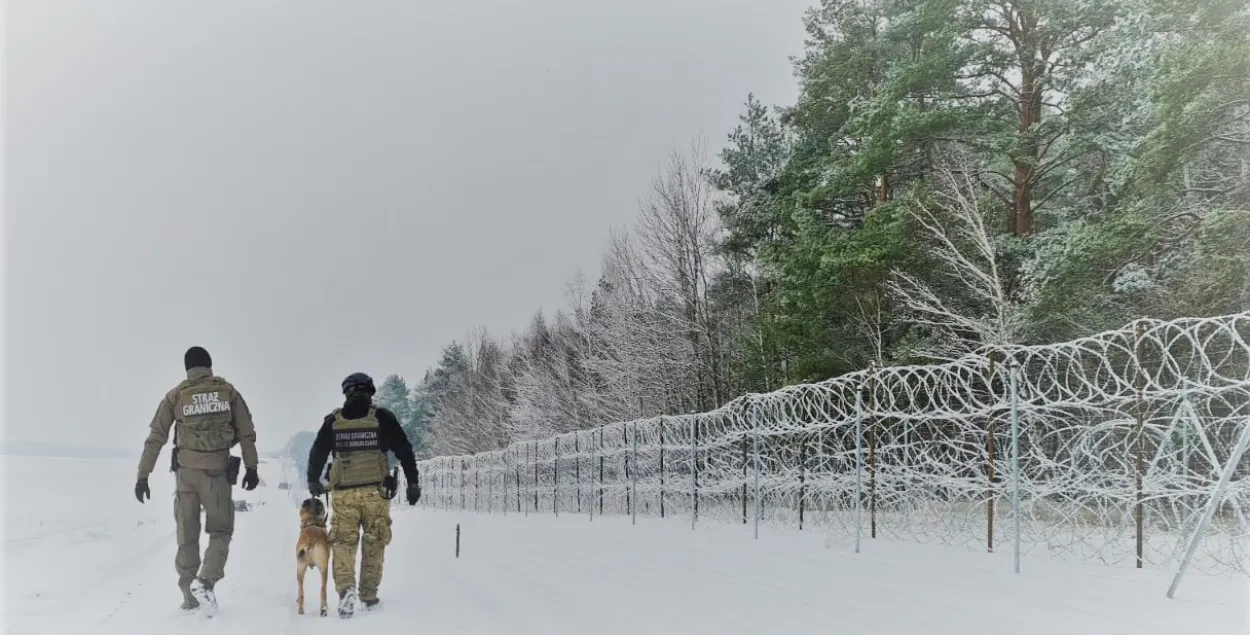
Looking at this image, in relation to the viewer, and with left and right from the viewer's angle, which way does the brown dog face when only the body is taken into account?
facing away from the viewer

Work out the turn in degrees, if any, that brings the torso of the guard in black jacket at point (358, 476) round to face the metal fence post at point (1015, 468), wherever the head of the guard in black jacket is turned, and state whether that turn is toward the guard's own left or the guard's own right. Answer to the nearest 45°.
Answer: approximately 90° to the guard's own right

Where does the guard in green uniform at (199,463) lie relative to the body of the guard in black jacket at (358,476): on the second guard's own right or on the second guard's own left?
on the second guard's own left

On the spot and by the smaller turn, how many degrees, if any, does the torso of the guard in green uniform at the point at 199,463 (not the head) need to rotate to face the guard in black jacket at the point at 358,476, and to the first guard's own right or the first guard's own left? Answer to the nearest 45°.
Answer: approximately 90° to the first guard's own right

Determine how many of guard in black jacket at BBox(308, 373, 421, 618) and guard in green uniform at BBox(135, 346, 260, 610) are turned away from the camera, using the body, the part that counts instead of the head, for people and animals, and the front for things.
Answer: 2

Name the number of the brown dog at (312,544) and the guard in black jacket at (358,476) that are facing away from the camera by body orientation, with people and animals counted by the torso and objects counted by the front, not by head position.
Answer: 2

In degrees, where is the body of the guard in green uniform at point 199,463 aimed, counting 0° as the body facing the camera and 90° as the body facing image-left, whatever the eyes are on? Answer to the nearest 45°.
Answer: approximately 180°

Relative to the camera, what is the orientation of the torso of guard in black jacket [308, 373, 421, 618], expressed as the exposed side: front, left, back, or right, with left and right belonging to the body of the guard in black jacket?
back
